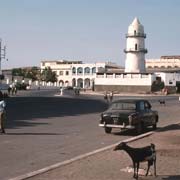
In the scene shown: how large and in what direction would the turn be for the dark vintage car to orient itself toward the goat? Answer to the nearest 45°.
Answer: approximately 135° to its right

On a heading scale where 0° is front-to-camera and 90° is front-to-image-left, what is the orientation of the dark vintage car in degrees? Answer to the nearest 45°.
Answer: approximately 225°
